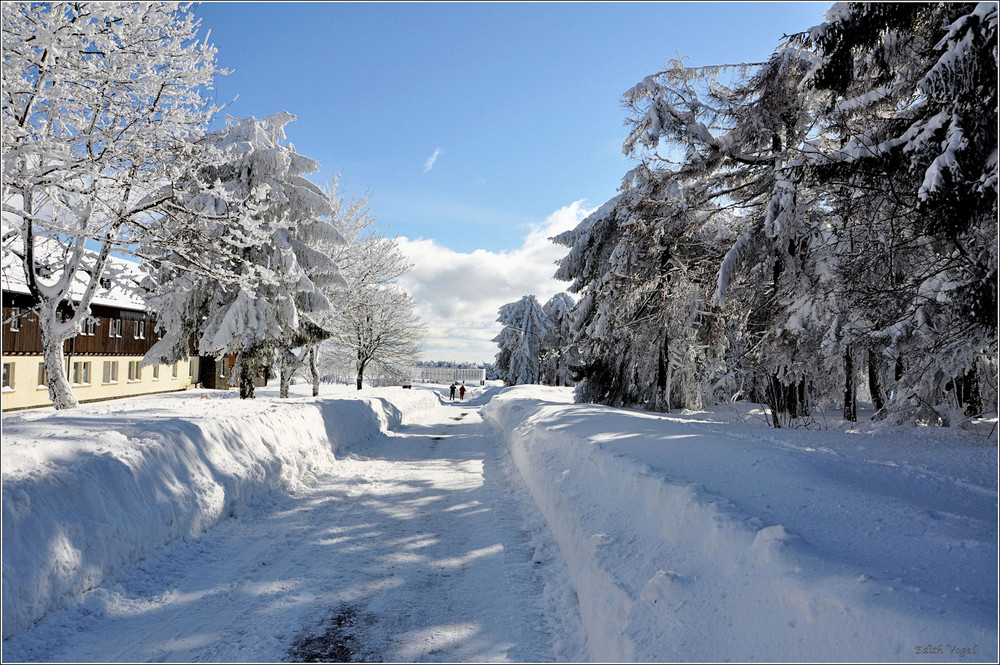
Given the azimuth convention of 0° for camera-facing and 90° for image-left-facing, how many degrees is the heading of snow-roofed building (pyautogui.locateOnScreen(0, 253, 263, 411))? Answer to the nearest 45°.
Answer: approximately 315°

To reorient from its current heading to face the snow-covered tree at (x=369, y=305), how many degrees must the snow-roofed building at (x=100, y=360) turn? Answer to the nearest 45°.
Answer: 0° — it already faces it

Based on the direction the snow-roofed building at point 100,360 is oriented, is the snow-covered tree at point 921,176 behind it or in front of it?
in front

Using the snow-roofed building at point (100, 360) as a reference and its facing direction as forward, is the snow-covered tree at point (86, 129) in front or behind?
in front
